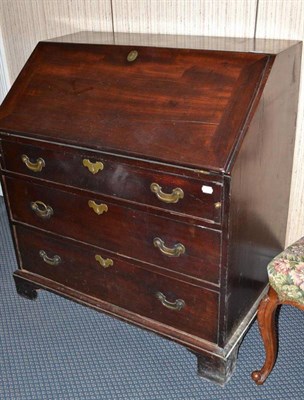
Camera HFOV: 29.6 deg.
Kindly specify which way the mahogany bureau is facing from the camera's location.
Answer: facing the viewer and to the left of the viewer
